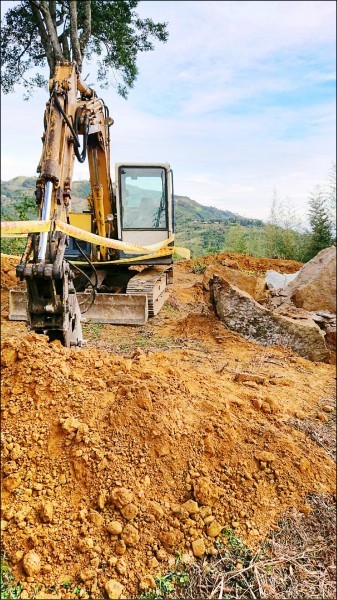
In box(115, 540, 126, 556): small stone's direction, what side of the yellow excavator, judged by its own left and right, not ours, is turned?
front

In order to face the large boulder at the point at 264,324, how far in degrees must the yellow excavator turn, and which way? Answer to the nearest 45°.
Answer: approximately 45° to its left

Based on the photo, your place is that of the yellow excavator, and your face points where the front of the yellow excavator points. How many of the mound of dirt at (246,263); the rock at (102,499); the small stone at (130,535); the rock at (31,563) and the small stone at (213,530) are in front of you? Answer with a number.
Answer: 4

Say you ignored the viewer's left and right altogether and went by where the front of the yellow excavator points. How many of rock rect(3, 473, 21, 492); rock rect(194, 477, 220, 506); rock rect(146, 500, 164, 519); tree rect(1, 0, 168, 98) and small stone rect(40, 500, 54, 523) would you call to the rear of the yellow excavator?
1

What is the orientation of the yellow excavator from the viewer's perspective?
toward the camera

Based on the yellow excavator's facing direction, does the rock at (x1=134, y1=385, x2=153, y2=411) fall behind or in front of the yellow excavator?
in front

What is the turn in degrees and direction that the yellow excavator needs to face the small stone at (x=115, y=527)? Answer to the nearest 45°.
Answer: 0° — it already faces it

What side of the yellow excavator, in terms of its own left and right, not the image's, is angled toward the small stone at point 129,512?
front

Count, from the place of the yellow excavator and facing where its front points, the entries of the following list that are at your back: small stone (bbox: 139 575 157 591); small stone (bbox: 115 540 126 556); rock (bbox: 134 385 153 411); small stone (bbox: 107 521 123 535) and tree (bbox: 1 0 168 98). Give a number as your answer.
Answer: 1

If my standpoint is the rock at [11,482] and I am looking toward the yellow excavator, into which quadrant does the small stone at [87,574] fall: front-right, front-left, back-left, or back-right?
back-right

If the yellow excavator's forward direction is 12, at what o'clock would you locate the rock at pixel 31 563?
The rock is roughly at 12 o'clock from the yellow excavator.

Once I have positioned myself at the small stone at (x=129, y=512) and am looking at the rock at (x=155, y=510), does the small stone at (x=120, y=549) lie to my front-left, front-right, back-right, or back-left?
back-right

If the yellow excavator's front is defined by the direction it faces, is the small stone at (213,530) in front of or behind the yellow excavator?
in front

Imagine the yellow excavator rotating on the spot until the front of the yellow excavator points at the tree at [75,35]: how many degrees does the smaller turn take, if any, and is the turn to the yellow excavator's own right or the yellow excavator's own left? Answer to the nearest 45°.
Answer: approximately 180°

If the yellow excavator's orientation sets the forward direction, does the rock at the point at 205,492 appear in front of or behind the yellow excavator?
in front

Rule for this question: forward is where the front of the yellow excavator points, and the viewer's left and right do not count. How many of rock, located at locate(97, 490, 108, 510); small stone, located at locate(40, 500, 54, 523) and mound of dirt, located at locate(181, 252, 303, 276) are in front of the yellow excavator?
2
